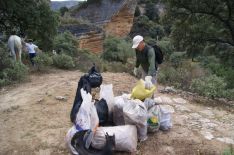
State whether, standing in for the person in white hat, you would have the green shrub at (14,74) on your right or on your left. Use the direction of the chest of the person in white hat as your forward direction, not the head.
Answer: on your right

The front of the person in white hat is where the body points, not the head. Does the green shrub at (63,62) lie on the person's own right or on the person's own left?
on the person's own right

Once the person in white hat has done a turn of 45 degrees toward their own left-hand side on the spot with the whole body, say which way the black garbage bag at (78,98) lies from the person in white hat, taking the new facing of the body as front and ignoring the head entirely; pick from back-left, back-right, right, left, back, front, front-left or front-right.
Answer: front-right

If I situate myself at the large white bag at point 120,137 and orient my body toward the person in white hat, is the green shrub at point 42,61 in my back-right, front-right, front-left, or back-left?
front-left

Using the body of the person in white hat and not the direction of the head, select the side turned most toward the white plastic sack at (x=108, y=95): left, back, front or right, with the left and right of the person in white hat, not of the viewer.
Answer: front

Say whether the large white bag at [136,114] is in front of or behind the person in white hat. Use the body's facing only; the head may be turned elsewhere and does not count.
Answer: in front

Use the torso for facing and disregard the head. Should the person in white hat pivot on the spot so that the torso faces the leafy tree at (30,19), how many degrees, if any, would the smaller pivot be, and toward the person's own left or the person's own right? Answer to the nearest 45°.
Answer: approximately 90° to the person's own right

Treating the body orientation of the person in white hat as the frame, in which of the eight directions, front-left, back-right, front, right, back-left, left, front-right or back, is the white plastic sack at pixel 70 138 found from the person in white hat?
front
